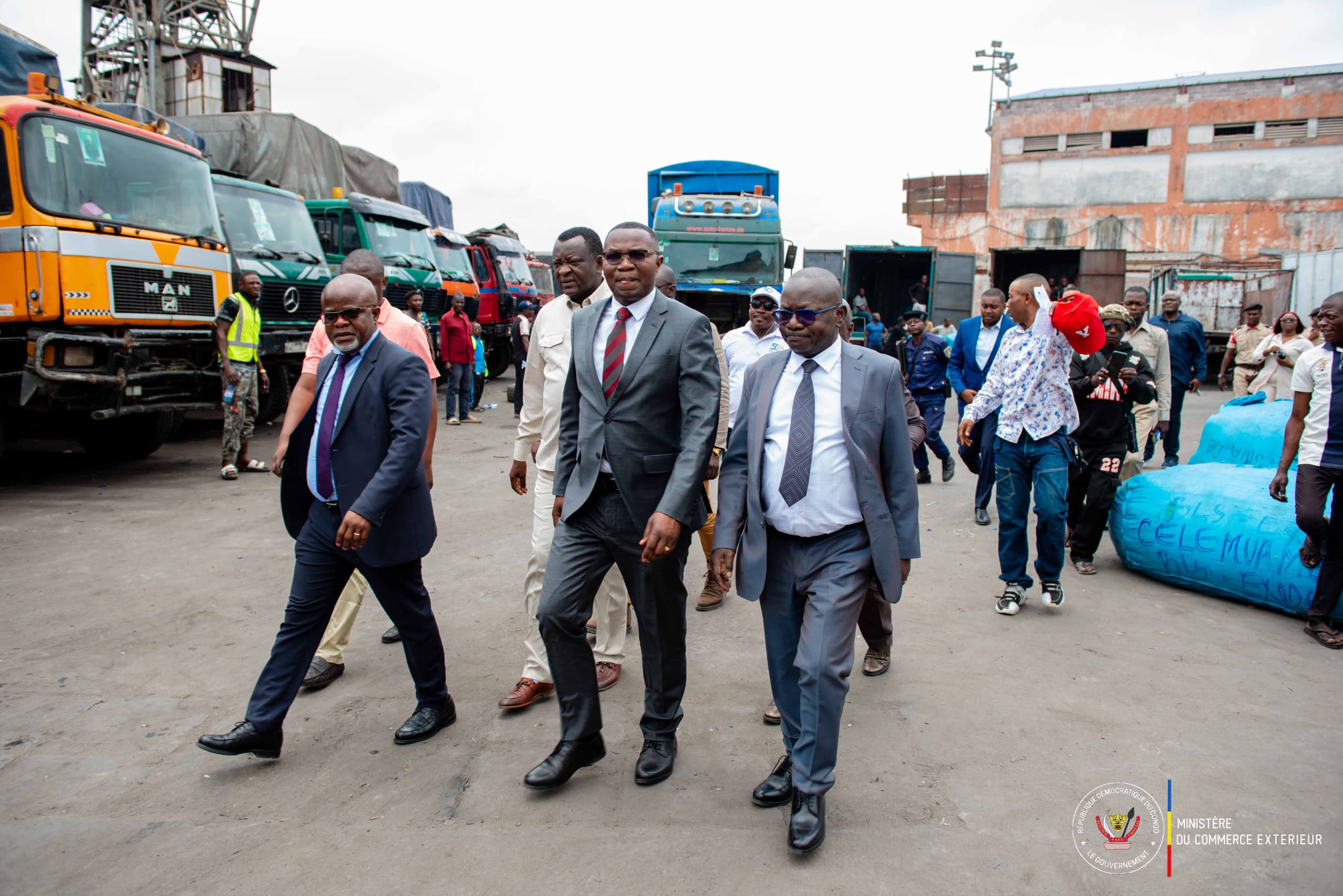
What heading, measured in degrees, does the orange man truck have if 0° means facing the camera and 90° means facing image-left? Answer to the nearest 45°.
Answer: approximately 315°

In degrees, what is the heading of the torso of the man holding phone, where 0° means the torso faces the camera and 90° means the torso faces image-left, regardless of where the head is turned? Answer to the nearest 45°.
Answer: approximately 0°

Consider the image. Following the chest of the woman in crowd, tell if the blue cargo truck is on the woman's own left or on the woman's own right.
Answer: on the woman's own right

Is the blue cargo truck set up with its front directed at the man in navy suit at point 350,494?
yes
